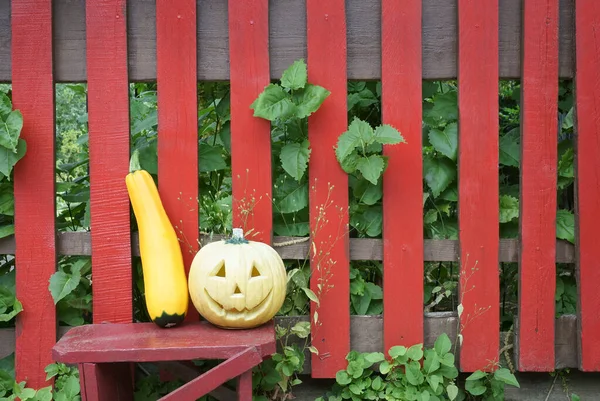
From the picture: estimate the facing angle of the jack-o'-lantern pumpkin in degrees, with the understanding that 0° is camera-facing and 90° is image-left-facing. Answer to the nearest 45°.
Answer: approximately 0°

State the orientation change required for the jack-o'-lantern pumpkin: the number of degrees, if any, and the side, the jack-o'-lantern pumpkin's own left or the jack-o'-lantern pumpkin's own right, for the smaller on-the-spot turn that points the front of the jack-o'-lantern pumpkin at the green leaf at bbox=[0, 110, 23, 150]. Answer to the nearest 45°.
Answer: approximately 90° to the jack-o'-lantern pumpkin's own right

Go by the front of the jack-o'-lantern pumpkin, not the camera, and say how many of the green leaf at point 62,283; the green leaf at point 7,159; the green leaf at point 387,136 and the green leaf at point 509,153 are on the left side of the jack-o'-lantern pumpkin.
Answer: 2

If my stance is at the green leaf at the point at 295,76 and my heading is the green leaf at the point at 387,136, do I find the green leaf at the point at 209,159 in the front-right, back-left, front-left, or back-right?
back-left

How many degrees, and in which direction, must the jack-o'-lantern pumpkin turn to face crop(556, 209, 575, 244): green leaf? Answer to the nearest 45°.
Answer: approximately 90° to its left

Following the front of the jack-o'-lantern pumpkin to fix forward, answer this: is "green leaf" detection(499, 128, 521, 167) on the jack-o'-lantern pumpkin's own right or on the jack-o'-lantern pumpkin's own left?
on the jack-o'-lantern pumpkin's own left

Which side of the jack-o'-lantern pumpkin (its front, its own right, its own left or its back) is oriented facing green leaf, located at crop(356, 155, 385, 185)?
left

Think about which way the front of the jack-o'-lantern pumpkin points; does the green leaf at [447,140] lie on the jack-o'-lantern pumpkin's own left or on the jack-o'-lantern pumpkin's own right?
on the jack-o'-lantern pumpkin's own left

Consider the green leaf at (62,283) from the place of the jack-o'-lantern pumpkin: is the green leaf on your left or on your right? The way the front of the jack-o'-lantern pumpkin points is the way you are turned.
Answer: on your right
